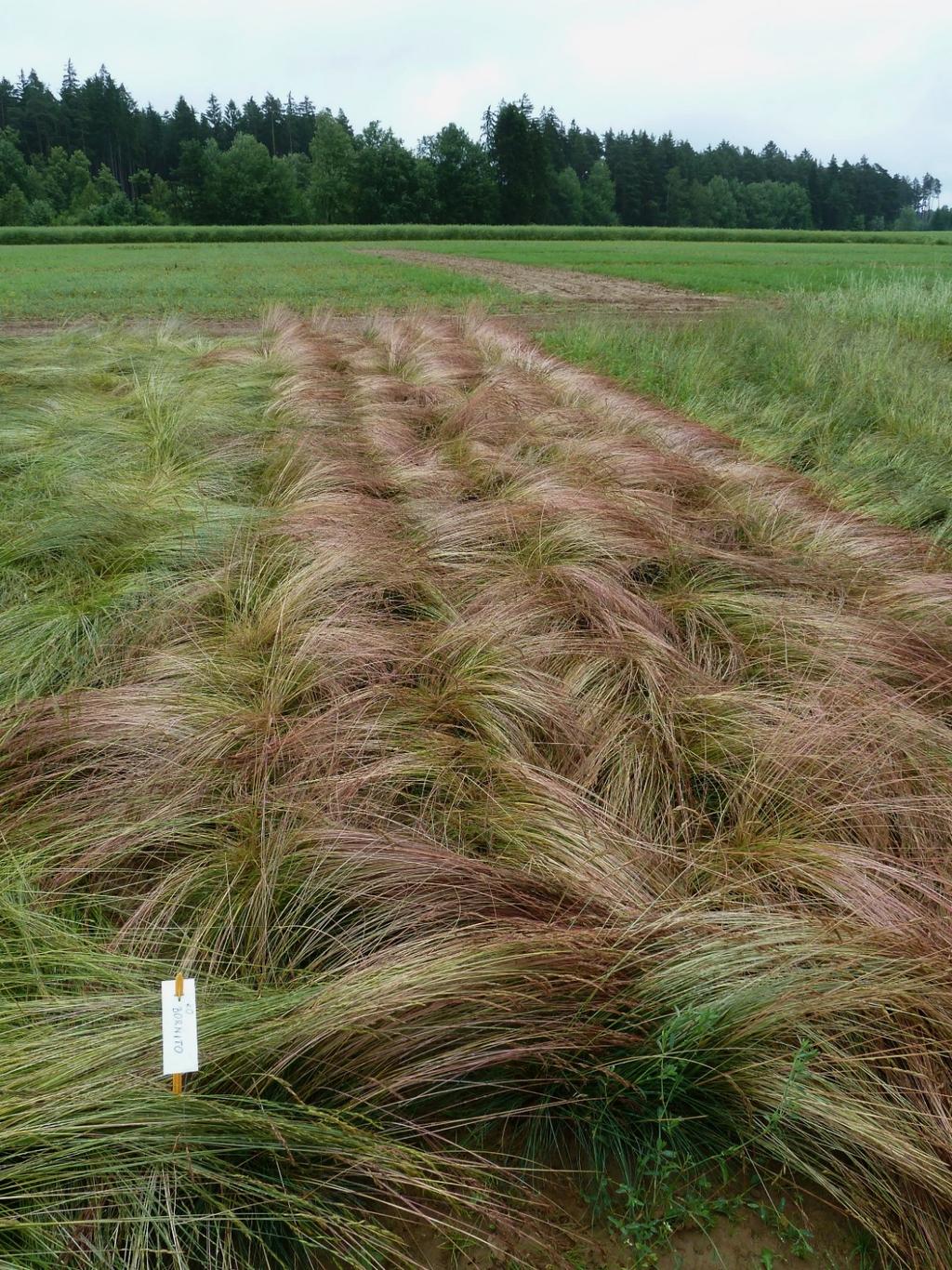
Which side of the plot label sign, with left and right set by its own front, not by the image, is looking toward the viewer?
front
